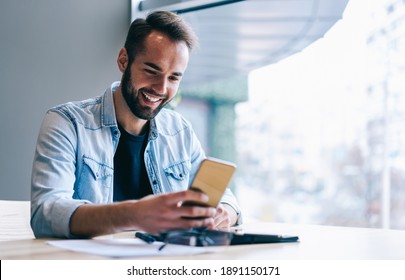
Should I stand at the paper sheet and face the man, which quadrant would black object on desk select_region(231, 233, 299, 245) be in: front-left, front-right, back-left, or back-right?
front-right

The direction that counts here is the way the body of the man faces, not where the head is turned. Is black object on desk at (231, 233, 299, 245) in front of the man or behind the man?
in front

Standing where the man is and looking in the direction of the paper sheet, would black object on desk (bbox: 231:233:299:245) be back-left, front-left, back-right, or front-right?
front-left

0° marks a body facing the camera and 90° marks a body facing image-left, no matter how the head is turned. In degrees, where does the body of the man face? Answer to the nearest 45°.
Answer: approximately 315°

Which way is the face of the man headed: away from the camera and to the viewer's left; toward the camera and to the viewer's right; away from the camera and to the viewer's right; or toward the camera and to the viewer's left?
toward the camera and to the viewer's right

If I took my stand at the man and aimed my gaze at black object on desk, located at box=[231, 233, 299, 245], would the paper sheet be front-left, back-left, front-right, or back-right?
front-right

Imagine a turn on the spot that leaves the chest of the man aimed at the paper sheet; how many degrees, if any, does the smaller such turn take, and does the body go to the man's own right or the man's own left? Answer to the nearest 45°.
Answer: approximately 45° to the man's own right
